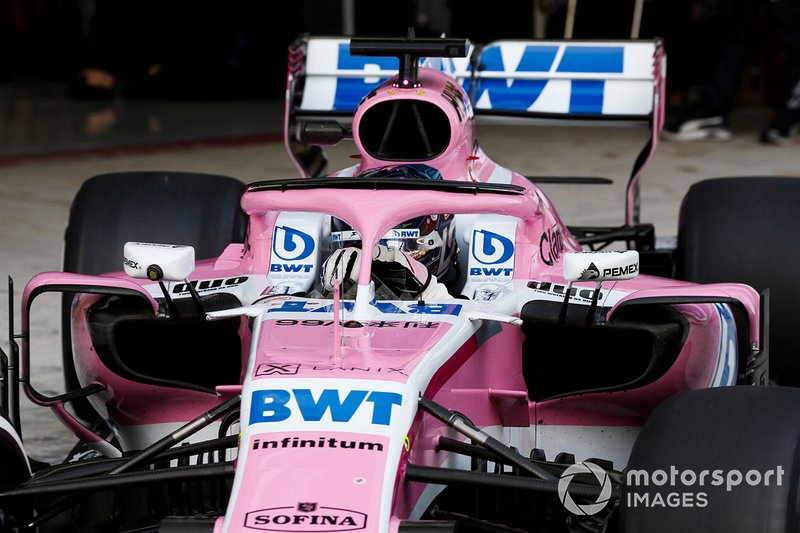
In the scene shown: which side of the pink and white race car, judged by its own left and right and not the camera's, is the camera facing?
front
